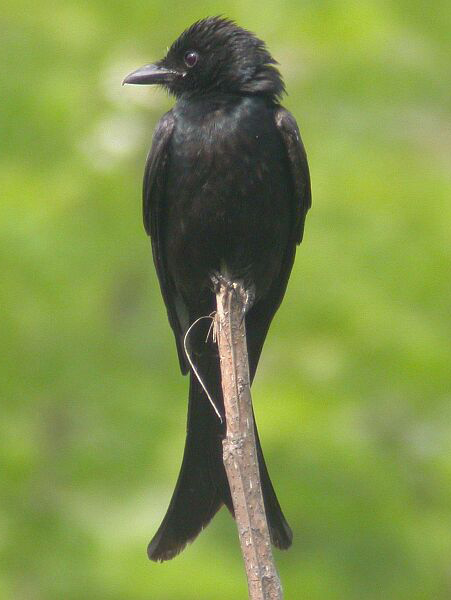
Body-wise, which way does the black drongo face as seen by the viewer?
toward the camera
